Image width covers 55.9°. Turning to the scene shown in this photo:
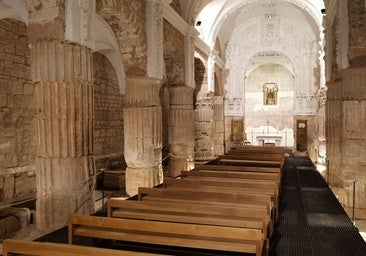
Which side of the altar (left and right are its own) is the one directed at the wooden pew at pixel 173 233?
front

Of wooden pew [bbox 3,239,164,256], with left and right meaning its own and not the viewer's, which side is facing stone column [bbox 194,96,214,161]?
front

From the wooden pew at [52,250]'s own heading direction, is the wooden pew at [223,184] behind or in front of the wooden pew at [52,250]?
in front

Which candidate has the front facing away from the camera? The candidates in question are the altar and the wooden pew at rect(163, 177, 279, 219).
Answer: the wooden pew

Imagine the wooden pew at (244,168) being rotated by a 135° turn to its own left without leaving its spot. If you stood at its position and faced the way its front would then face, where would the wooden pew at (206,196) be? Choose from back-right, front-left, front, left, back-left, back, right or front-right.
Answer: front-left

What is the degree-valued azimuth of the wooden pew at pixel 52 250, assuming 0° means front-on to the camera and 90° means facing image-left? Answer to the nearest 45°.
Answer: approximately 225°

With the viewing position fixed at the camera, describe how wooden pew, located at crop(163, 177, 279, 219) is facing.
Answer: facing away from the viewer

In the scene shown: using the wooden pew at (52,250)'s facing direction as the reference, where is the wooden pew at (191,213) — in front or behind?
in front

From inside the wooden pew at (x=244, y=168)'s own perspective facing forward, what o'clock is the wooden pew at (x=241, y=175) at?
the wooden pew at (x=241, y=175) is roughly at 6 o'clock from the wooden pew at (x=244, y=168).

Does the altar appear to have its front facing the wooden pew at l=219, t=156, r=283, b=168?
yes

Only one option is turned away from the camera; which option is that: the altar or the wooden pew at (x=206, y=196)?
the wooden pew

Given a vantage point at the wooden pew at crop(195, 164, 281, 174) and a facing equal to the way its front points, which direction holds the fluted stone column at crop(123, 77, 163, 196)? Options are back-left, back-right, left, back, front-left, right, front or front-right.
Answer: left

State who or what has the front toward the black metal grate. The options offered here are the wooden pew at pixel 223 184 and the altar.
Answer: the altar
